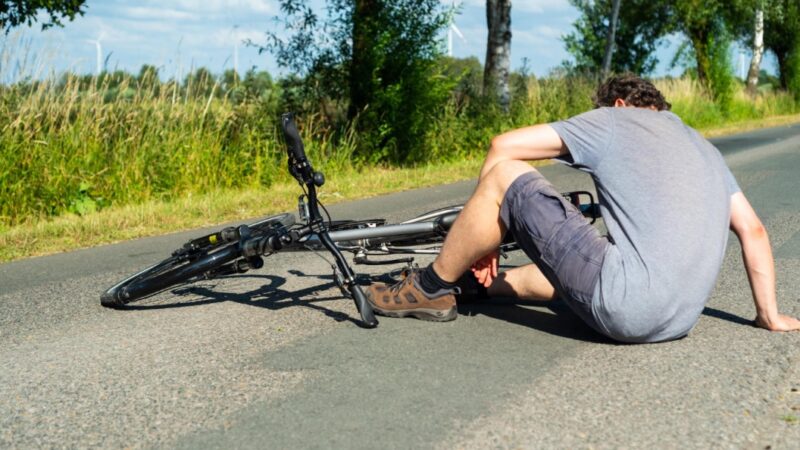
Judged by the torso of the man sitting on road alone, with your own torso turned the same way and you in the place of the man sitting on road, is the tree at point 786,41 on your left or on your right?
on your right

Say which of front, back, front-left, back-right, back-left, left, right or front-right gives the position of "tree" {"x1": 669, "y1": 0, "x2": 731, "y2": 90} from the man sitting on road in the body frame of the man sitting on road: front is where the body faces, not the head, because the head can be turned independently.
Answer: front-right

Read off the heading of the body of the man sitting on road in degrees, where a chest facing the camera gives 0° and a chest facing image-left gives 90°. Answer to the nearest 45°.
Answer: approximately 135°

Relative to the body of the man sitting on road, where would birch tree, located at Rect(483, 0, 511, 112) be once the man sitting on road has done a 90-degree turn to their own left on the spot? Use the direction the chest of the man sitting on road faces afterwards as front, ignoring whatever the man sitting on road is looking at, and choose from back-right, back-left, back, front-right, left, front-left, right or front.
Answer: back-right

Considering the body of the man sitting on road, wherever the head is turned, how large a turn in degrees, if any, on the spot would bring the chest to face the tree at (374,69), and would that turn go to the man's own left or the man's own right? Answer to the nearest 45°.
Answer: approximately 45° to the man's own right
